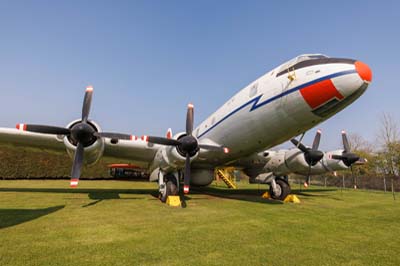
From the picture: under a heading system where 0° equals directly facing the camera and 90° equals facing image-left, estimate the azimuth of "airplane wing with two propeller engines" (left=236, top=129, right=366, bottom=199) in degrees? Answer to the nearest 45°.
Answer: approximately 315°
